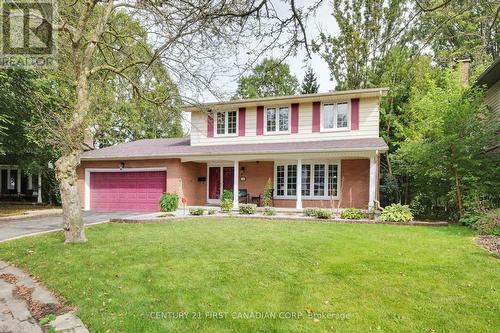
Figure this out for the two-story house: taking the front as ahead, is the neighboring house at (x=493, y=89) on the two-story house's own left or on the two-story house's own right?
on the two-story house's own left

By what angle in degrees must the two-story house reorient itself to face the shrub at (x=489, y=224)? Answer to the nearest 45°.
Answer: approximately 45° to its left

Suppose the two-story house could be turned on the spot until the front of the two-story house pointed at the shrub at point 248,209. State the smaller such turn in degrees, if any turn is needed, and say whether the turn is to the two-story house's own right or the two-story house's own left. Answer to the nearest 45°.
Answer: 0° — it already faces it

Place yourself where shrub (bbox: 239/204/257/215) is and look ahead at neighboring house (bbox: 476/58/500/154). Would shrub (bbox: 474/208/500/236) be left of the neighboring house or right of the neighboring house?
right

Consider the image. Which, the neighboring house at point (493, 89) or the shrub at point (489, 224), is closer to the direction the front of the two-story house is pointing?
the shrub

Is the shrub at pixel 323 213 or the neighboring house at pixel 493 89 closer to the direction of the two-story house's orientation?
the shrub

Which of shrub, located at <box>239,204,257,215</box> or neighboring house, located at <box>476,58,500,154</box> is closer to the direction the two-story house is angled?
the shrub

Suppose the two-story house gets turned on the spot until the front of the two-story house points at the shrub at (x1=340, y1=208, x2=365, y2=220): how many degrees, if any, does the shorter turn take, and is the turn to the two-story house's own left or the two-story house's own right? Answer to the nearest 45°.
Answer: approximately 45° to the two-story house's own left

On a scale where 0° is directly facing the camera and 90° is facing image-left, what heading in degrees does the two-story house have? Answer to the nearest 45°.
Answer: approximately 0°
